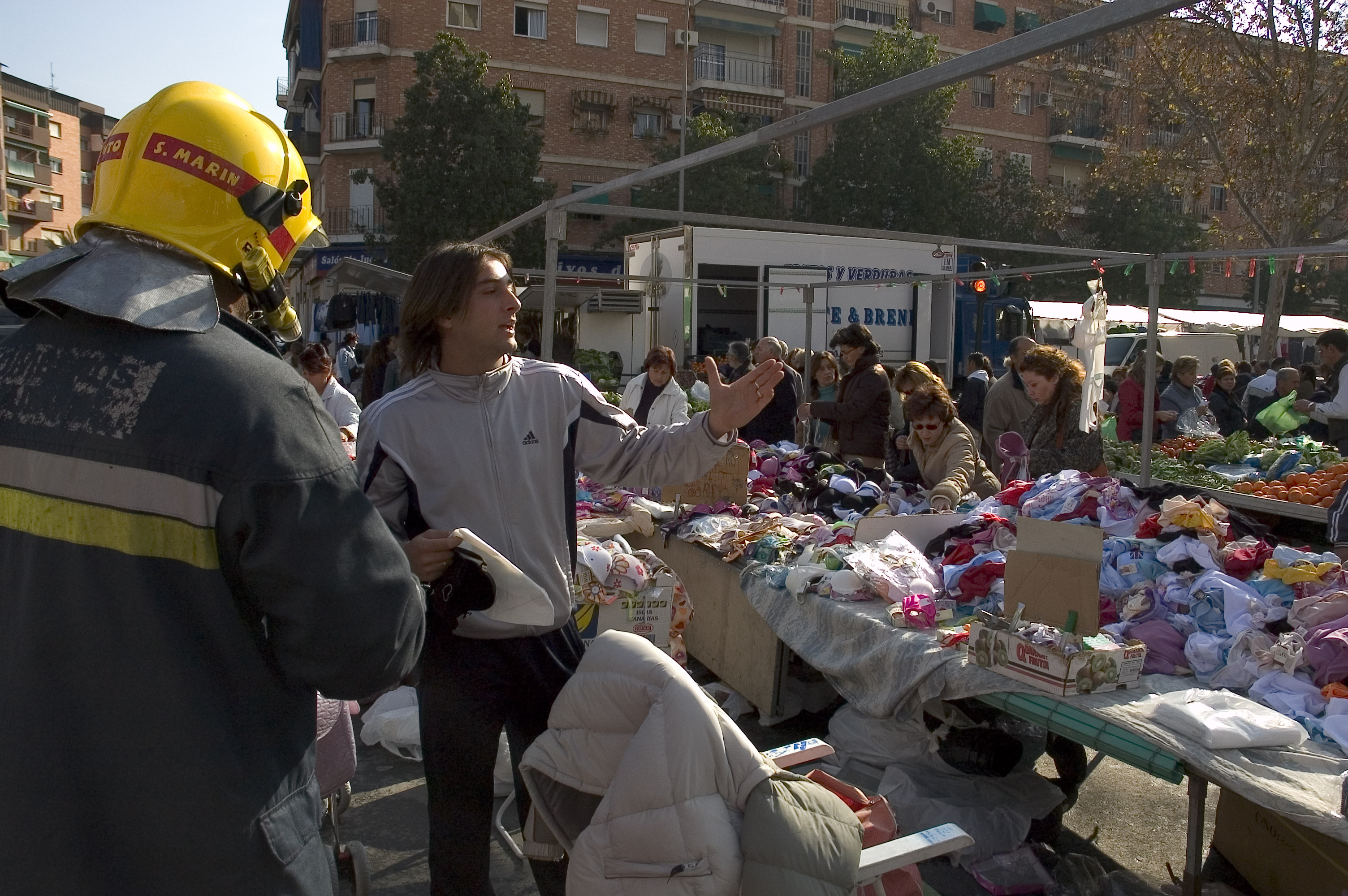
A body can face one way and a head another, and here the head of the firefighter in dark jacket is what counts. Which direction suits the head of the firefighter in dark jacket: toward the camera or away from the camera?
away from the camera

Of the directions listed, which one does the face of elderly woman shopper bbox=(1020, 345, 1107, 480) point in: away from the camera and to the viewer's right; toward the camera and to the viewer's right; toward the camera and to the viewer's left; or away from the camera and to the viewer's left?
toward the camera and to the viewer's left

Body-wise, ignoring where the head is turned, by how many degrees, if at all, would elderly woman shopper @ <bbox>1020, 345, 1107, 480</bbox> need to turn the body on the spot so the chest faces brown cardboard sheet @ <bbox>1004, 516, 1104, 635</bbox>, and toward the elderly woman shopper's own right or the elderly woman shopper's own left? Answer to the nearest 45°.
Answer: approximately 45° to the elderly woman shopper's own left

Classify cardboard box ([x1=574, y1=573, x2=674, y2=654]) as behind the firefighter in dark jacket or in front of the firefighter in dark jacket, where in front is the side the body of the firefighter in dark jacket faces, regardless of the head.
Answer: in front

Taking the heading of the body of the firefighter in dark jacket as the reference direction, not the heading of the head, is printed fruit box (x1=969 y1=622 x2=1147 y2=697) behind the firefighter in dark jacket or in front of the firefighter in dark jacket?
in front

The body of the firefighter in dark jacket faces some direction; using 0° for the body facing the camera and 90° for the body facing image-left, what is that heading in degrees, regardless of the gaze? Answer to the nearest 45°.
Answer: approximately 225°

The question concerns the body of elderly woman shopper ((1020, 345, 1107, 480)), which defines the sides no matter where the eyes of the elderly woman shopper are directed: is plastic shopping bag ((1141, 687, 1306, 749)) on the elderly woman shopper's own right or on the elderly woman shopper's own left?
on the elderly woman shopper's own left
